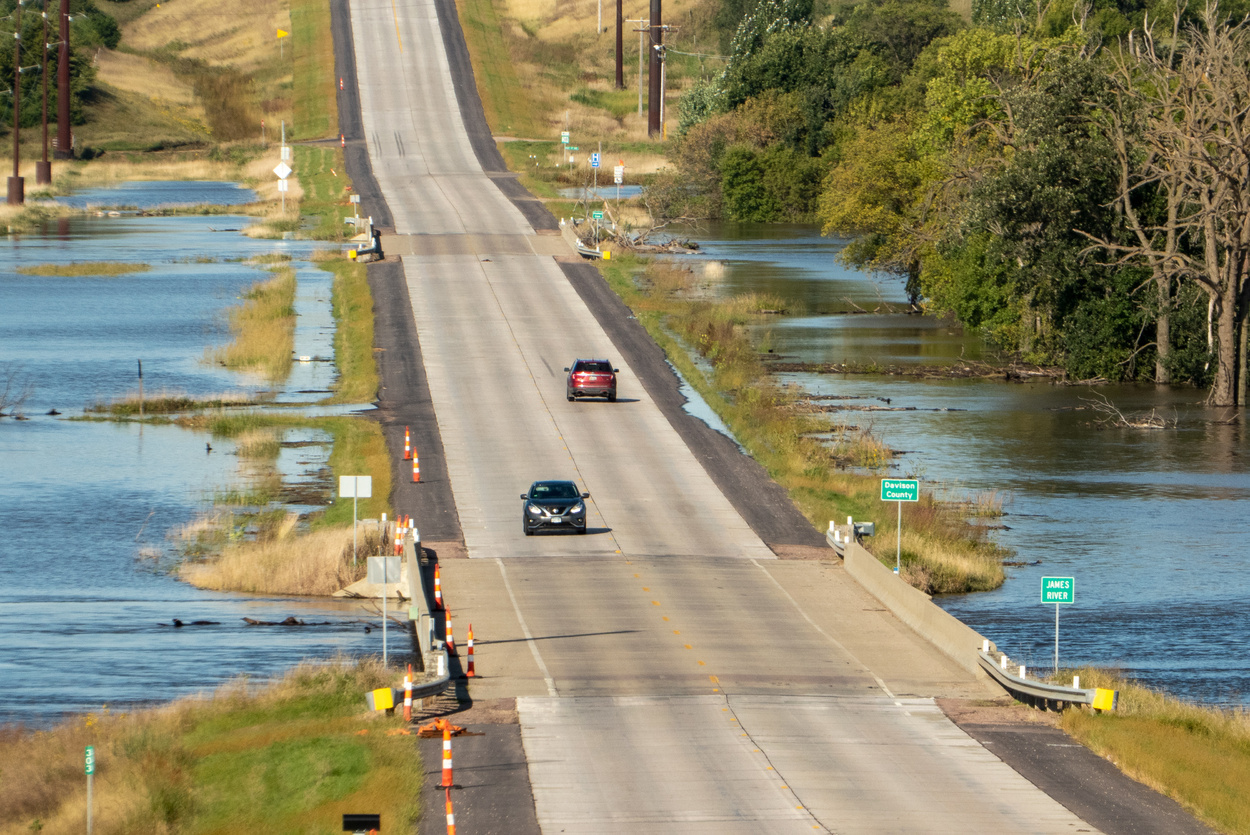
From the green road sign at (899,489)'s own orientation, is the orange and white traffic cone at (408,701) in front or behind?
in front

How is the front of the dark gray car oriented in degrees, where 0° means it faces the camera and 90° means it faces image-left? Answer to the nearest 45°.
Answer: approximately 0°

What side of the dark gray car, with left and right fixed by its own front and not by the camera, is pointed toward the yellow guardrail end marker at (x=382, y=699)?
front

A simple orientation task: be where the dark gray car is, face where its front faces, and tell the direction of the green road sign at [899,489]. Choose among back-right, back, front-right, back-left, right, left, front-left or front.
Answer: front-left

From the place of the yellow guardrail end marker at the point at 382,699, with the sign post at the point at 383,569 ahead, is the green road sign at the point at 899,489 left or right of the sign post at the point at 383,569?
right

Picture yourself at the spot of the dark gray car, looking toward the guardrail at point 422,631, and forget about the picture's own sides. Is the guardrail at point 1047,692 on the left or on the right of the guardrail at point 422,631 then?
left

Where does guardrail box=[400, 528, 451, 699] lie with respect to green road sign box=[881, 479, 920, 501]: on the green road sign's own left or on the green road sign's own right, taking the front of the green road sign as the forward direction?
on the green road sign's own right

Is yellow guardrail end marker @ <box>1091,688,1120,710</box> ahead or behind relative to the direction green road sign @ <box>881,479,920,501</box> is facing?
ahead

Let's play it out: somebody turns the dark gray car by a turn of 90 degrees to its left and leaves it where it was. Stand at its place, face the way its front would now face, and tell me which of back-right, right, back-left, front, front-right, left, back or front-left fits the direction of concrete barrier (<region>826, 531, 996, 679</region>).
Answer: front-right

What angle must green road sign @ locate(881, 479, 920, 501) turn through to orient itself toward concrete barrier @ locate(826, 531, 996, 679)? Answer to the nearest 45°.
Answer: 0° — it already faces it

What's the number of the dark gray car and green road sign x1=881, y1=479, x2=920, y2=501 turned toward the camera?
2
